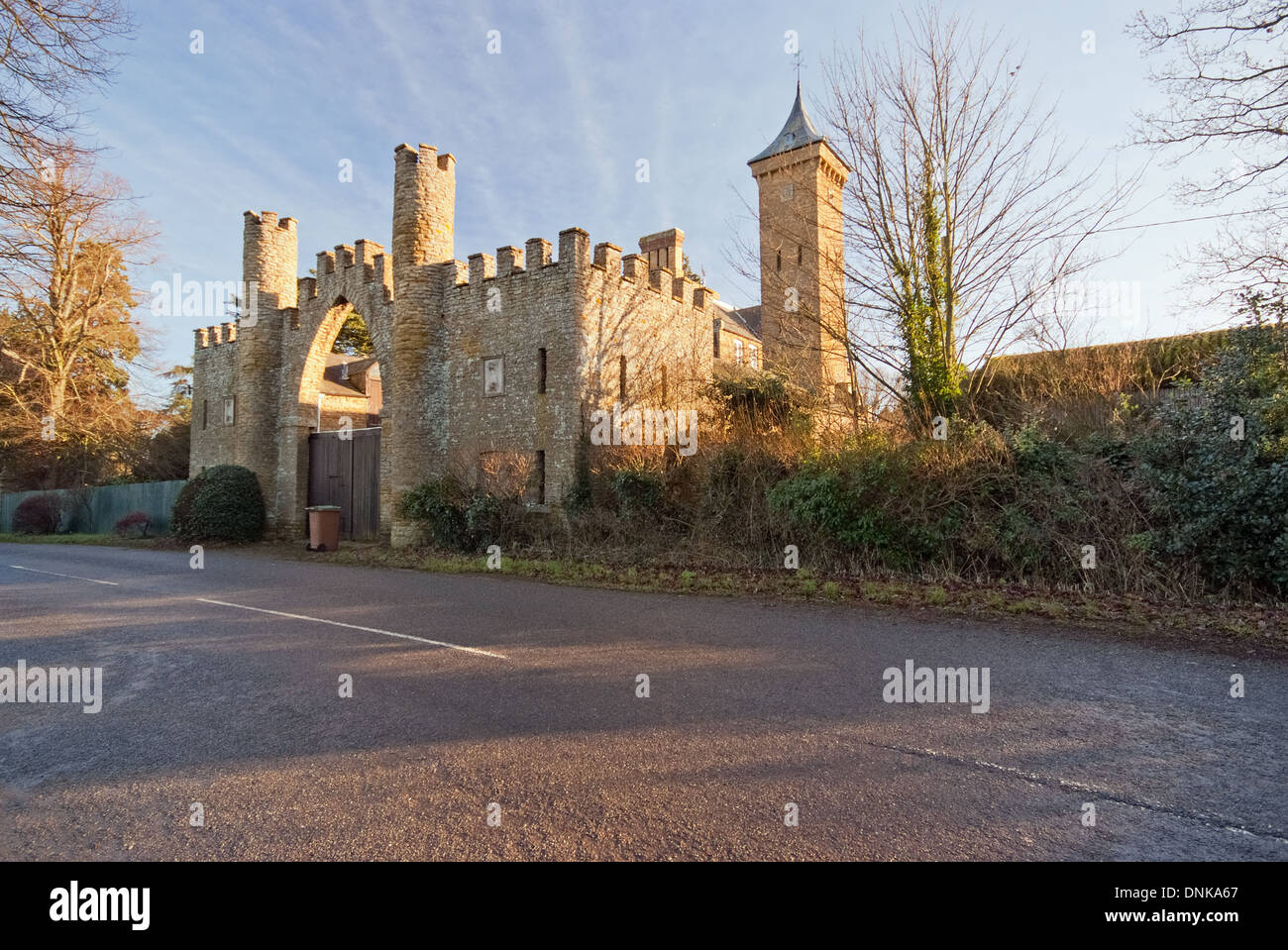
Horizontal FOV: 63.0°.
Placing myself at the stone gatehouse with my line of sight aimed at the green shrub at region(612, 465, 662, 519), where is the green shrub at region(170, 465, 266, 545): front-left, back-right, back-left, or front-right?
back-right

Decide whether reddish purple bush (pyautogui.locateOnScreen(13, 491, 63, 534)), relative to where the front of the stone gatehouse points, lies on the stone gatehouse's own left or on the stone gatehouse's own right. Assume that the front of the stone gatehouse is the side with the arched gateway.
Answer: on the stone gatehouse's own right

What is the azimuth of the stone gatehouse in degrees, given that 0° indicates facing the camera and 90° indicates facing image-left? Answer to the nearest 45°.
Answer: approximately 45°

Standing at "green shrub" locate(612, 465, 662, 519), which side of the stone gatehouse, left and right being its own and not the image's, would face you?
left

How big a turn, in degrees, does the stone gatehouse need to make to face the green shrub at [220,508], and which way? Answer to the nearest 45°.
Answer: approximately 90° to its right

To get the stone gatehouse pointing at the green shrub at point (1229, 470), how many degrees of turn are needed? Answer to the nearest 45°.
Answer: approximately 90° to its left
